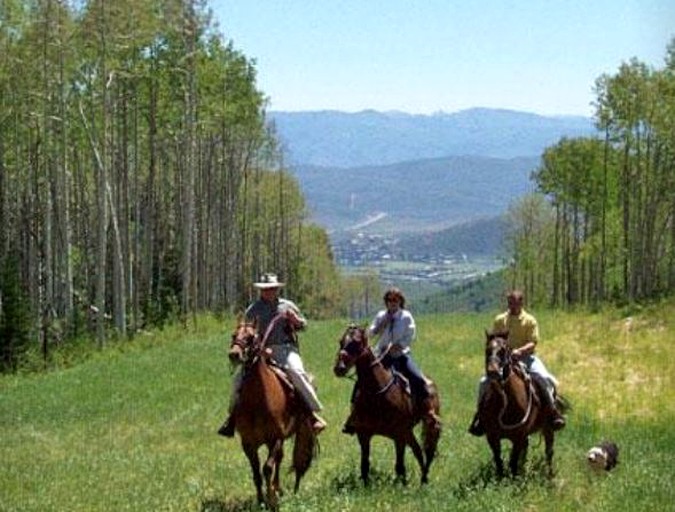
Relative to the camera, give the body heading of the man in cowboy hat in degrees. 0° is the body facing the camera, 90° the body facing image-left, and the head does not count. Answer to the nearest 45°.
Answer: approximately 0°

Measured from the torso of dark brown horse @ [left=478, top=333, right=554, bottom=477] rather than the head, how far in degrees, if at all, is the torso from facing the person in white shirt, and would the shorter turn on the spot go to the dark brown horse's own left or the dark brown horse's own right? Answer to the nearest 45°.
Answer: approximately 45° to the dark brown horse's own right

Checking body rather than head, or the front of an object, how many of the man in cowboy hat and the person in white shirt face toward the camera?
2

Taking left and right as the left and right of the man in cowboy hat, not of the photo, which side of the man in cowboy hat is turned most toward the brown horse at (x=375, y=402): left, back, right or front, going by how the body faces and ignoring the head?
left

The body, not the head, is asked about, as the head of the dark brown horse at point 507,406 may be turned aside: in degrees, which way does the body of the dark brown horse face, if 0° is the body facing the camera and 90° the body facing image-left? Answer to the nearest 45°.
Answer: approximately 45°

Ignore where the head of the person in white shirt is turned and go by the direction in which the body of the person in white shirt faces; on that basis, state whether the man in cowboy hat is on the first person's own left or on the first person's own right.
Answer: on the first person's own right

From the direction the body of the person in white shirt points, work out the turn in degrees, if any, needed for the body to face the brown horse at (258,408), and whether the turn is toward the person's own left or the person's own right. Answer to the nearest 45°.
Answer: approximately 45° to the person's own right
